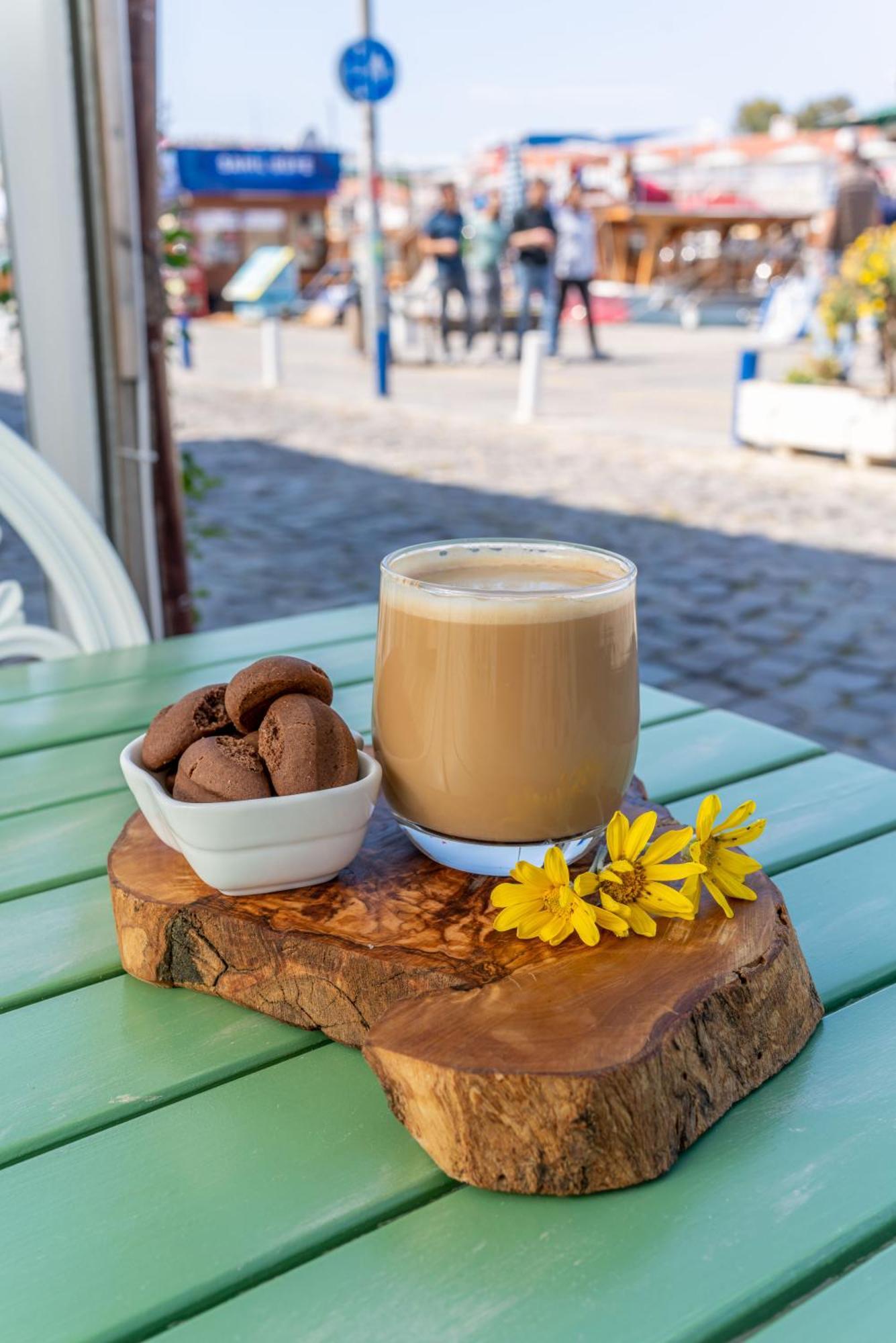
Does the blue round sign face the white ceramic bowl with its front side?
yes

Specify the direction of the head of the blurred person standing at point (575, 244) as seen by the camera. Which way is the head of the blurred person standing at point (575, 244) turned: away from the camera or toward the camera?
toward the camera

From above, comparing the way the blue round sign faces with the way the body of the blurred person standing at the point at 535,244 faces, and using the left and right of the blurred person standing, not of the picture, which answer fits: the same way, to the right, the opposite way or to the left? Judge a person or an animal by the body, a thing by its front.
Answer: the same way

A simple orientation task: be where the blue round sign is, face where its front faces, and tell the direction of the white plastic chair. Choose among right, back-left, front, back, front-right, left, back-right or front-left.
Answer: front

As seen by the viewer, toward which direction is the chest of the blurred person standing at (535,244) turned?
toward the camera

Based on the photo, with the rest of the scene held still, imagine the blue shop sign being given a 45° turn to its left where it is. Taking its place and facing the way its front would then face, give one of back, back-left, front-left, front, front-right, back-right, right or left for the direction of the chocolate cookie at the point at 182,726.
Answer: front-right

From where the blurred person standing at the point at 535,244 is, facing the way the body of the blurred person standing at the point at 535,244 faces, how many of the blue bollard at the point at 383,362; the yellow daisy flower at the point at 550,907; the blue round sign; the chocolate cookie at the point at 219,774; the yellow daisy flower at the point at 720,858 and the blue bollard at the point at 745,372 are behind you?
0

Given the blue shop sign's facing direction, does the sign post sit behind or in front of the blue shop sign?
in front

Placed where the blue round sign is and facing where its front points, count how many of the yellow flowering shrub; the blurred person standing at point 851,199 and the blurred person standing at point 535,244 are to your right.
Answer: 0

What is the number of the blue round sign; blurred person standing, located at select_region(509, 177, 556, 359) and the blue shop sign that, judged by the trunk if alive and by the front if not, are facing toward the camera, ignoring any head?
3

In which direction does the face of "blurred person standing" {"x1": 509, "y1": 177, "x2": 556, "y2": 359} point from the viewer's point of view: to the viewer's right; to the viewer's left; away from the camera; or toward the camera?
toward the camera

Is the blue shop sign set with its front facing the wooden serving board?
yes

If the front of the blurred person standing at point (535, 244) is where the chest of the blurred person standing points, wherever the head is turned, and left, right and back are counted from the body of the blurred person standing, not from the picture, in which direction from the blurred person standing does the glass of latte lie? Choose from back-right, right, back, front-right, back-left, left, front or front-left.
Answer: front

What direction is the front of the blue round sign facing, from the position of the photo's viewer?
facing the viewer

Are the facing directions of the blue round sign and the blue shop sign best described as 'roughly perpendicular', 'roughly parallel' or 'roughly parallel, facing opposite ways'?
roughly parallel

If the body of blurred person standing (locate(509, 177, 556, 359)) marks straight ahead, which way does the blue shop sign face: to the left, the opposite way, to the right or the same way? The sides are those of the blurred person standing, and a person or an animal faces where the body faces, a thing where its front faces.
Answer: the same way

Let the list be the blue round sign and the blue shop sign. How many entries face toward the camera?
2
